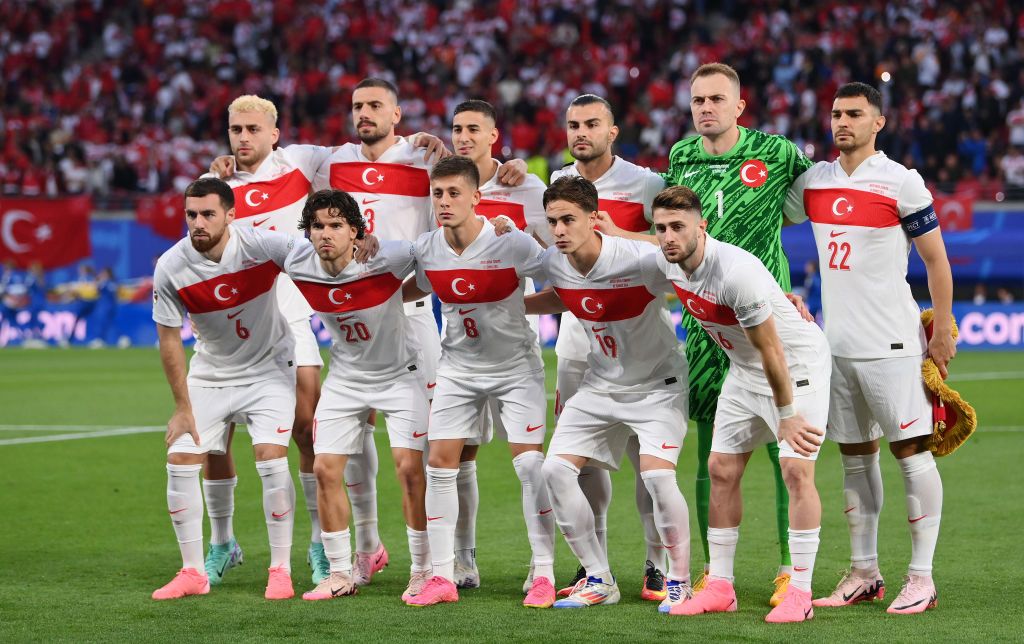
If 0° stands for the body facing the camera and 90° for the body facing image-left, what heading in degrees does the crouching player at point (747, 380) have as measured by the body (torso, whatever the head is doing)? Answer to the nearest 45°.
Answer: approximately 45°

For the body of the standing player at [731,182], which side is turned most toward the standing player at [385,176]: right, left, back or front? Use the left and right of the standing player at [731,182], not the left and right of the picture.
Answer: right

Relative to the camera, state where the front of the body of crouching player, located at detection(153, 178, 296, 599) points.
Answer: toward the camera

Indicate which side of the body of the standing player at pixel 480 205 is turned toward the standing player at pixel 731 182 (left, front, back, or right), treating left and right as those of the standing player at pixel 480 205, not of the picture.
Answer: left

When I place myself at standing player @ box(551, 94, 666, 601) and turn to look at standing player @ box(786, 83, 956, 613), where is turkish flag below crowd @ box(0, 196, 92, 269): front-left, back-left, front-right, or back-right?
back-left

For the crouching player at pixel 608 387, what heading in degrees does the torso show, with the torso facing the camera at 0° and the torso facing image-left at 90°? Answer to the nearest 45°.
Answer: approximately 45°

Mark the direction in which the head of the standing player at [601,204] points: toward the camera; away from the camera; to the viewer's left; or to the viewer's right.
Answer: toward the camera

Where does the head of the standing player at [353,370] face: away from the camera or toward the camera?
toward the camera

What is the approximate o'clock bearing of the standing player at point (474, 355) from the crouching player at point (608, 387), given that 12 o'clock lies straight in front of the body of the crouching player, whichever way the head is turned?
The standing player is roughly at 2 o'clock from the crouching player.

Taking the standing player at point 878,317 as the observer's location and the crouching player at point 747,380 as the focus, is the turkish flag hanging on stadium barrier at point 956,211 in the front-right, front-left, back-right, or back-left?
back-right

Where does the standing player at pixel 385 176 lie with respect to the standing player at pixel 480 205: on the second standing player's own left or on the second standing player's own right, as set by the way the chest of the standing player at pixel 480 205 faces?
on the second standing player's own right

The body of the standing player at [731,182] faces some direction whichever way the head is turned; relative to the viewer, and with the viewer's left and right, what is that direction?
facing the viewer

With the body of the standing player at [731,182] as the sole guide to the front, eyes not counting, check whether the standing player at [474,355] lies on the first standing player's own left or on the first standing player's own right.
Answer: on the first standing player's own right
